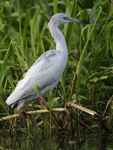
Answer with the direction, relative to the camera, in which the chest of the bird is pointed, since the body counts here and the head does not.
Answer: to the viewer's right
